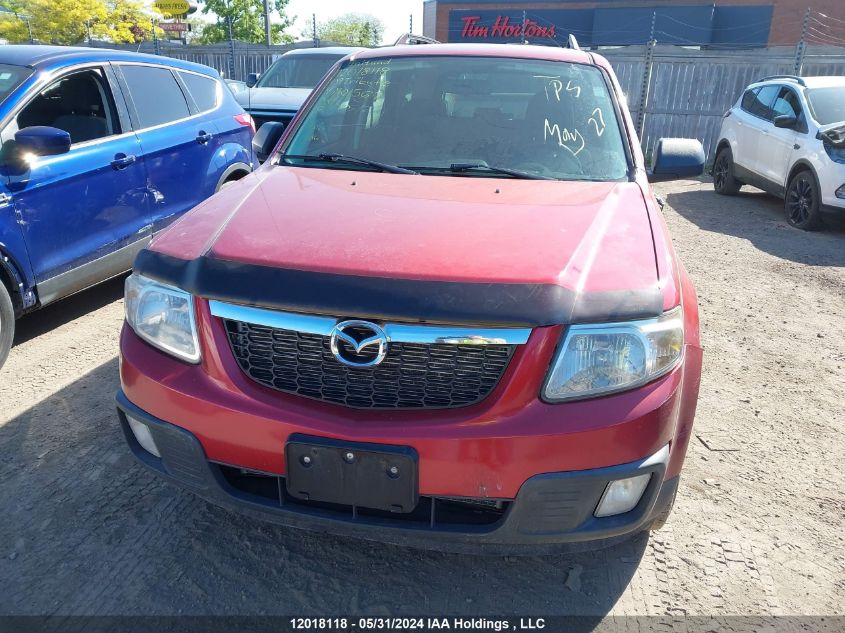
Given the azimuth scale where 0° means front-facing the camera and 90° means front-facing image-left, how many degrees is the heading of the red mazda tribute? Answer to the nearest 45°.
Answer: approximately 0°

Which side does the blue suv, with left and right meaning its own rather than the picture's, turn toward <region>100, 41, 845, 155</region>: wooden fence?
back

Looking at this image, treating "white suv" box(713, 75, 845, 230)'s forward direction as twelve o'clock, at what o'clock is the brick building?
The brick building is roughly at 7 o'clock from the white suv.

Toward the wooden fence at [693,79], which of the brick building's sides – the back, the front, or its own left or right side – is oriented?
front

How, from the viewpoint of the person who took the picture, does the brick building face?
facing the viewer

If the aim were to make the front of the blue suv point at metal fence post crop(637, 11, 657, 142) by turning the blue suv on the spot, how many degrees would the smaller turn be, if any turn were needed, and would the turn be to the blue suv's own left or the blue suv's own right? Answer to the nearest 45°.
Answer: approximately 180°

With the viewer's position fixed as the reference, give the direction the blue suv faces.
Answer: facing the viewer and to the left of the viewer

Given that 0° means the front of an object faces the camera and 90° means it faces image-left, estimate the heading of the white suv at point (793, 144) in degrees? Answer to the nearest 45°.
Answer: approximately 315°

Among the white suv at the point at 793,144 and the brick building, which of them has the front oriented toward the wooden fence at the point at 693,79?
the brick building

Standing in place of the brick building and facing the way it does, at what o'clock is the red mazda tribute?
The red mazda tribute is roughly at 12 o'clock from the brick building.

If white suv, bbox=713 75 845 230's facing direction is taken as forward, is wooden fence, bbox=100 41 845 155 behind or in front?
behind

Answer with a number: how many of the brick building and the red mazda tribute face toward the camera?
2

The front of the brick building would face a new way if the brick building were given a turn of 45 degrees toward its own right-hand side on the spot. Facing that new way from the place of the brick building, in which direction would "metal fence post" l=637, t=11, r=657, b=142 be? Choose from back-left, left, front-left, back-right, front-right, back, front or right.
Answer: front-left
